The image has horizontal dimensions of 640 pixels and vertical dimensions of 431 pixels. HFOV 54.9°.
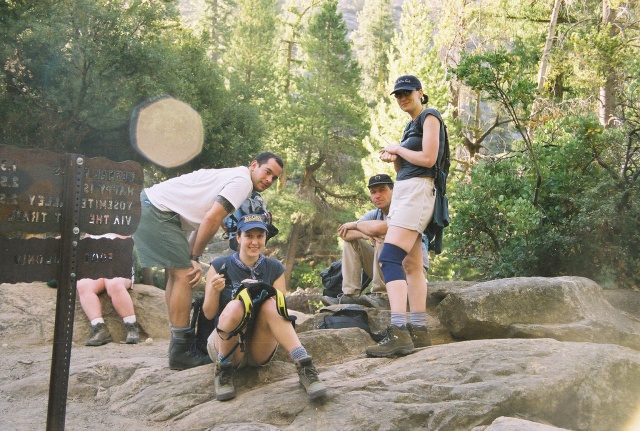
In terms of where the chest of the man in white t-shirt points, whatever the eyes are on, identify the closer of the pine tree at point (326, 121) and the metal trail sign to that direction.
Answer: the pine tree

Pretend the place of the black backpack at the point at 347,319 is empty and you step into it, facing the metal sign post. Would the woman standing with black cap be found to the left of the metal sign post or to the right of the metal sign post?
left

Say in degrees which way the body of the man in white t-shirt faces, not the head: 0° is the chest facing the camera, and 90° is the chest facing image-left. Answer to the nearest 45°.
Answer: approximately 270°

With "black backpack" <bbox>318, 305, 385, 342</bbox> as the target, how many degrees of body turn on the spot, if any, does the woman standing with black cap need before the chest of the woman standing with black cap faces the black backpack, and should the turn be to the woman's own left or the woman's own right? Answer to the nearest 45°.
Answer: approximately 45° to the woman's own right

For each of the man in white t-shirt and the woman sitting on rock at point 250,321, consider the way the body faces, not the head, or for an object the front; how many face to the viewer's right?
1

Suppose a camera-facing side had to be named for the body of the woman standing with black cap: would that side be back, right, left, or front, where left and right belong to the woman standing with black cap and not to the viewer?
left

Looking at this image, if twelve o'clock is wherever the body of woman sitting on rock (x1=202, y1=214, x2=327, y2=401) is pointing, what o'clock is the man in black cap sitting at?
The man in black cap sitting is roughly at 7 o'clock from the woman sitting on rock.

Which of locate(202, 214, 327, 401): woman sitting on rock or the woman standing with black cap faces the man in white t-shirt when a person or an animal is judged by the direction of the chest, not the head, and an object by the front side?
the woman standing with black cap

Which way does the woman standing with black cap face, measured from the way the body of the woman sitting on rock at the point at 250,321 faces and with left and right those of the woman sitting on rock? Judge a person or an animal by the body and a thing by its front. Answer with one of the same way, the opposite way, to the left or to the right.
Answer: to the right

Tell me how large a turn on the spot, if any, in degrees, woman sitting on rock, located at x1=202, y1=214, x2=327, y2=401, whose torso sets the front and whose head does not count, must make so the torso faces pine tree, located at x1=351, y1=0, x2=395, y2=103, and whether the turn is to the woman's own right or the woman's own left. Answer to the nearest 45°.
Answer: approximately 180°

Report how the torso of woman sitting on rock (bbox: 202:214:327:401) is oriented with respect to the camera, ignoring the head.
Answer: toward the camera

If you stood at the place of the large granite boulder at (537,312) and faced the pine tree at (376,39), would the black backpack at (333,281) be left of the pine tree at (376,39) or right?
left

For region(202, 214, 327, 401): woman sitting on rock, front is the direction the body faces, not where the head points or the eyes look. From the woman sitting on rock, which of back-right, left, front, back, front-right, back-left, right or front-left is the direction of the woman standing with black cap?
left

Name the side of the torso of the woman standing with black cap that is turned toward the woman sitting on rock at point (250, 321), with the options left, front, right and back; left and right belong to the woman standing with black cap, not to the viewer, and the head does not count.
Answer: front
